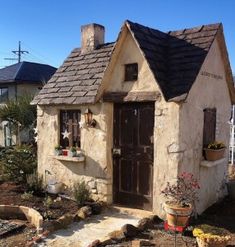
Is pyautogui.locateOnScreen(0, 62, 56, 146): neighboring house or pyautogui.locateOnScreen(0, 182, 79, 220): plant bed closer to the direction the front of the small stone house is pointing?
the plant bed

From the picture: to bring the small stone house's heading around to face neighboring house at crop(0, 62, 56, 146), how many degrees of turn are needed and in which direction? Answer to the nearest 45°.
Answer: approximately 90° to its right

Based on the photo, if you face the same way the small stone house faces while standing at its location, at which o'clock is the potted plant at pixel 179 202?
The potted plant is roughly at 10 o'clock from the small stone house.

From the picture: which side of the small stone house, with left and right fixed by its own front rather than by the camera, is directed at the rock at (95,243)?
front

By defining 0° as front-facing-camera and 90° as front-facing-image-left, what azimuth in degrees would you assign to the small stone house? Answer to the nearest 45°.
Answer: approximately 45°

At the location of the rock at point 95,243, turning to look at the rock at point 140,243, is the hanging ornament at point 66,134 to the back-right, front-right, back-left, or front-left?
back-left

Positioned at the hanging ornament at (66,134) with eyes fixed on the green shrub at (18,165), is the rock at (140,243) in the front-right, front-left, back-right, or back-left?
back-left

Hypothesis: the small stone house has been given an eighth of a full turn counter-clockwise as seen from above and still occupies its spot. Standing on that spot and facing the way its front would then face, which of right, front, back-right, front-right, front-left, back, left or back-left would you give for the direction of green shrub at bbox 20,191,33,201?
right

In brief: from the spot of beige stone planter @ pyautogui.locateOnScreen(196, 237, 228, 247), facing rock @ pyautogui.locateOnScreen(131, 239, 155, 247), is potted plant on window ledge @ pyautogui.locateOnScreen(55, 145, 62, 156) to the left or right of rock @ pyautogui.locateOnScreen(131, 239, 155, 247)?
right

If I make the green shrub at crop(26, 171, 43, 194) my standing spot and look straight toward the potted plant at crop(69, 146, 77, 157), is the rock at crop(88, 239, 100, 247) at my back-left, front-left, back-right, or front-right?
front-right

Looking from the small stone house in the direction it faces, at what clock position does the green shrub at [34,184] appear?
The green shrub is roughly at 2 o'clock from the small stone house.
